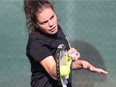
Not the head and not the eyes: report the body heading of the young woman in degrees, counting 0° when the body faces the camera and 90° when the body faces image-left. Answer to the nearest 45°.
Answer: approximately 315°
